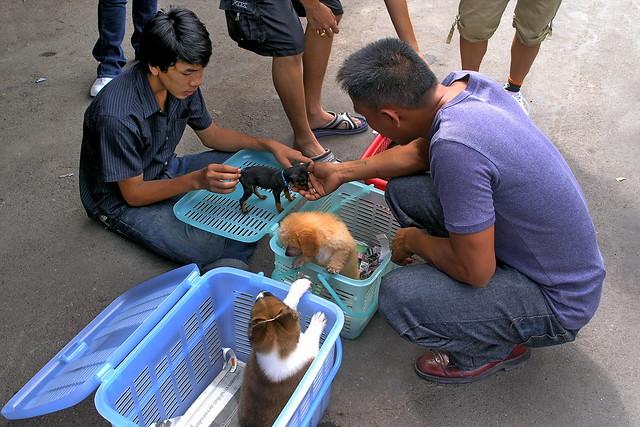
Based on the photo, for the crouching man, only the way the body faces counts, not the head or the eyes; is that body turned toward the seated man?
yes

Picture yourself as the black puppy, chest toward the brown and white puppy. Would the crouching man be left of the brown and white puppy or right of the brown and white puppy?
left

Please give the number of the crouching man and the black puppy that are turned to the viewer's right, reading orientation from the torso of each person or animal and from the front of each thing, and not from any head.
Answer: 1

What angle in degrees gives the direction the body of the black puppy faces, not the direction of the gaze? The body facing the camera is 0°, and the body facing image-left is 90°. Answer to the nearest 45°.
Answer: approximately 270°

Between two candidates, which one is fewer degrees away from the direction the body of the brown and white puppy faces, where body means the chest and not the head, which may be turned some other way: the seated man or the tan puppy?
the tan puppy

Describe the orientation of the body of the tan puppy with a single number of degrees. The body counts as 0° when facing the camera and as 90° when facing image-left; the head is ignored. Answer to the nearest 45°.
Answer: approximately 90°

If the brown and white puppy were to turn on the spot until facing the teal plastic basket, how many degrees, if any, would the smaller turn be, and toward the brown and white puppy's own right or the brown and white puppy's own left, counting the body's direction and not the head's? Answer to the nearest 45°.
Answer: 0° — it already faces it

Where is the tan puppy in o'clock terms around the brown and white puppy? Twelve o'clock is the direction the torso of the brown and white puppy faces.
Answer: The tan puppy is roughly at 11 o'clock from the brown and white puppy.

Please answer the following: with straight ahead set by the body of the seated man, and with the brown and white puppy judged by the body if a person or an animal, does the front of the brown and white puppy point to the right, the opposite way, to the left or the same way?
to the left

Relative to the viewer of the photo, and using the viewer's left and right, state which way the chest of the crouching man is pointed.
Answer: facing to the left of the viewer

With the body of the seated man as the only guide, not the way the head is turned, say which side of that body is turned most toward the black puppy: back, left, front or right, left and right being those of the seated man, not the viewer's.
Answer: front

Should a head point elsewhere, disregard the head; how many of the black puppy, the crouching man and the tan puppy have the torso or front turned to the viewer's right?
1

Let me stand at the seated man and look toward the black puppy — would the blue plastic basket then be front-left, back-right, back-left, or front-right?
front-right

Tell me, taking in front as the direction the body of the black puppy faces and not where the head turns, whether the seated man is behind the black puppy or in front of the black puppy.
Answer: behind

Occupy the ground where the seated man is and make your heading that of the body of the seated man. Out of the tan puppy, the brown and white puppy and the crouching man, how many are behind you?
0

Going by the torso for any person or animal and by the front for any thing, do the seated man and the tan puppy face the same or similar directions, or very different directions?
very different directions

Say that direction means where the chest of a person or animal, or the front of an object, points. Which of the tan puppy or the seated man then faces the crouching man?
the seated man
